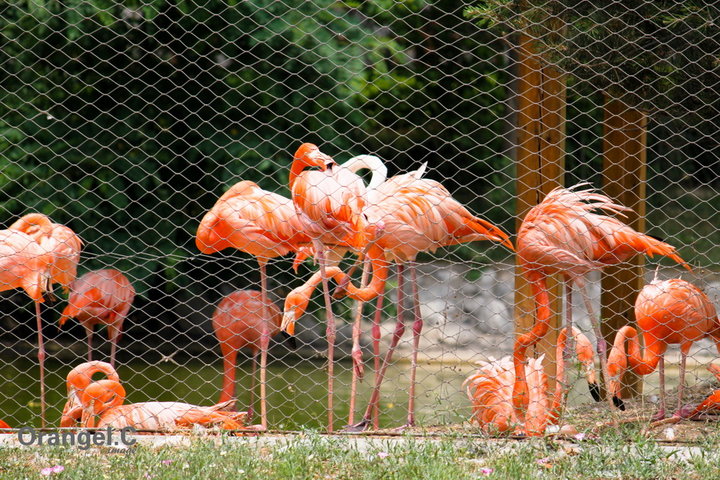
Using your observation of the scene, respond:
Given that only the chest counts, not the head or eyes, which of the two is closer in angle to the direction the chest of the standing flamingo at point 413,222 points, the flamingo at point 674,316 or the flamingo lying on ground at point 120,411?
the flamingo lying on ground

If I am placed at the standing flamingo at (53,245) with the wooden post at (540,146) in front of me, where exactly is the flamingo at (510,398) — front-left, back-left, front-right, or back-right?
front-right

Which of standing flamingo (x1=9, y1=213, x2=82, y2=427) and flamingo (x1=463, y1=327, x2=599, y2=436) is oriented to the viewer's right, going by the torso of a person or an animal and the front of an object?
the flamingo

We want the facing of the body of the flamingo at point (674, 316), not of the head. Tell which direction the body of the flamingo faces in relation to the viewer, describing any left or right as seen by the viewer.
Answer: facing the viewer and to the left of the viewer

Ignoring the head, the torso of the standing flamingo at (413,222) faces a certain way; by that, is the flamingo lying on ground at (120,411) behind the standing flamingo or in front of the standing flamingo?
in front

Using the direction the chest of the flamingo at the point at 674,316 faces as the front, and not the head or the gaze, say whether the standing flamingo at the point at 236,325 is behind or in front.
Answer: in front

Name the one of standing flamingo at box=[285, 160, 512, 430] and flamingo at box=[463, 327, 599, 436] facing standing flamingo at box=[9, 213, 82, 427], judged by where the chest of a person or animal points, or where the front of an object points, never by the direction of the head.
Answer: standing flamingo at box=[285, 160, 512, 430]

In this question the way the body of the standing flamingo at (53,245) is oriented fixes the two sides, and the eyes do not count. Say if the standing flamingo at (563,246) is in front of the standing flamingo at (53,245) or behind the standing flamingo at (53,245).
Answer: behind

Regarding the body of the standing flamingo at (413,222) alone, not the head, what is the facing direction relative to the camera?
to the viewer's left

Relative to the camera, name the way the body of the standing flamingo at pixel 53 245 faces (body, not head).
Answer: to the viewer's left

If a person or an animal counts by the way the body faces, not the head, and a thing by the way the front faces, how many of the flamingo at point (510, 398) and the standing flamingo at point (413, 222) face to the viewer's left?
1

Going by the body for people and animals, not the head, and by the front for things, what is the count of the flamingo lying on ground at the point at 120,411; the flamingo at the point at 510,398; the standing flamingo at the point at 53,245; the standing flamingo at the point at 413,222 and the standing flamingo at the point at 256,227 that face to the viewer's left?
4

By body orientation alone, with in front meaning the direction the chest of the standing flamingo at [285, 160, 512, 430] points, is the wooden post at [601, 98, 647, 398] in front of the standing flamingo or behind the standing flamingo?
behind

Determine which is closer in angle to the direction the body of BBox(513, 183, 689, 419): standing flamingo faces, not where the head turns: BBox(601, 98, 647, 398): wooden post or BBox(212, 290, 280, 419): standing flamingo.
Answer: the standing flamingo

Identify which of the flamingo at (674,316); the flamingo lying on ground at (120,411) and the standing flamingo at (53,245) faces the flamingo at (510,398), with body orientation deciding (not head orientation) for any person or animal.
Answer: the flamingo at (674,316)
